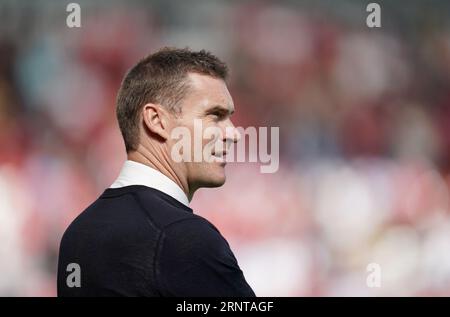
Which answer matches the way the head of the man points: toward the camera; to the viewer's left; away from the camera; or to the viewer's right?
to the viewer's right

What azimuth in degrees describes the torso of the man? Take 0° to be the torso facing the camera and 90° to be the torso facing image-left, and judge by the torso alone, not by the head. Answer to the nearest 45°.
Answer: approximately 225°
